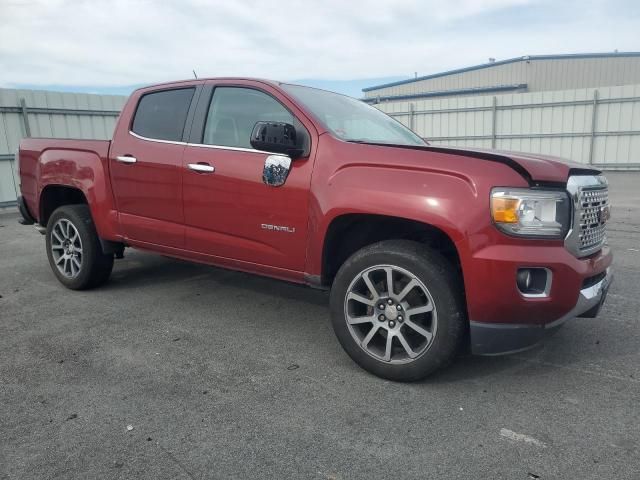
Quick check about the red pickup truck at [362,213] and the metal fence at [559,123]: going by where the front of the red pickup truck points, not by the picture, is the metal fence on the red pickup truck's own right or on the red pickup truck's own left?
on the red pickup truck's own left

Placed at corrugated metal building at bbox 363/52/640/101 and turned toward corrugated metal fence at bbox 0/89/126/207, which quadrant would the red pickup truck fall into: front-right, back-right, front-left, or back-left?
front-left

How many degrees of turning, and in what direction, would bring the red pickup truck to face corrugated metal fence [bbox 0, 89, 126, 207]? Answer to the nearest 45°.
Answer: approximately 180°

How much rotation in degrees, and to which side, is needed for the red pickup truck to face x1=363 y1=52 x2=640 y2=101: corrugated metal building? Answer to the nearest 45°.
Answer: approximately 90° to its left

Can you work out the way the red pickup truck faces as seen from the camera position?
facing the viewer and to the right of the viewer

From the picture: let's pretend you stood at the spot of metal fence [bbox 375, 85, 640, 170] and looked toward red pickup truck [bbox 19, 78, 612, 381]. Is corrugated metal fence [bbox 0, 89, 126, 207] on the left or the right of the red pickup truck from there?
right
